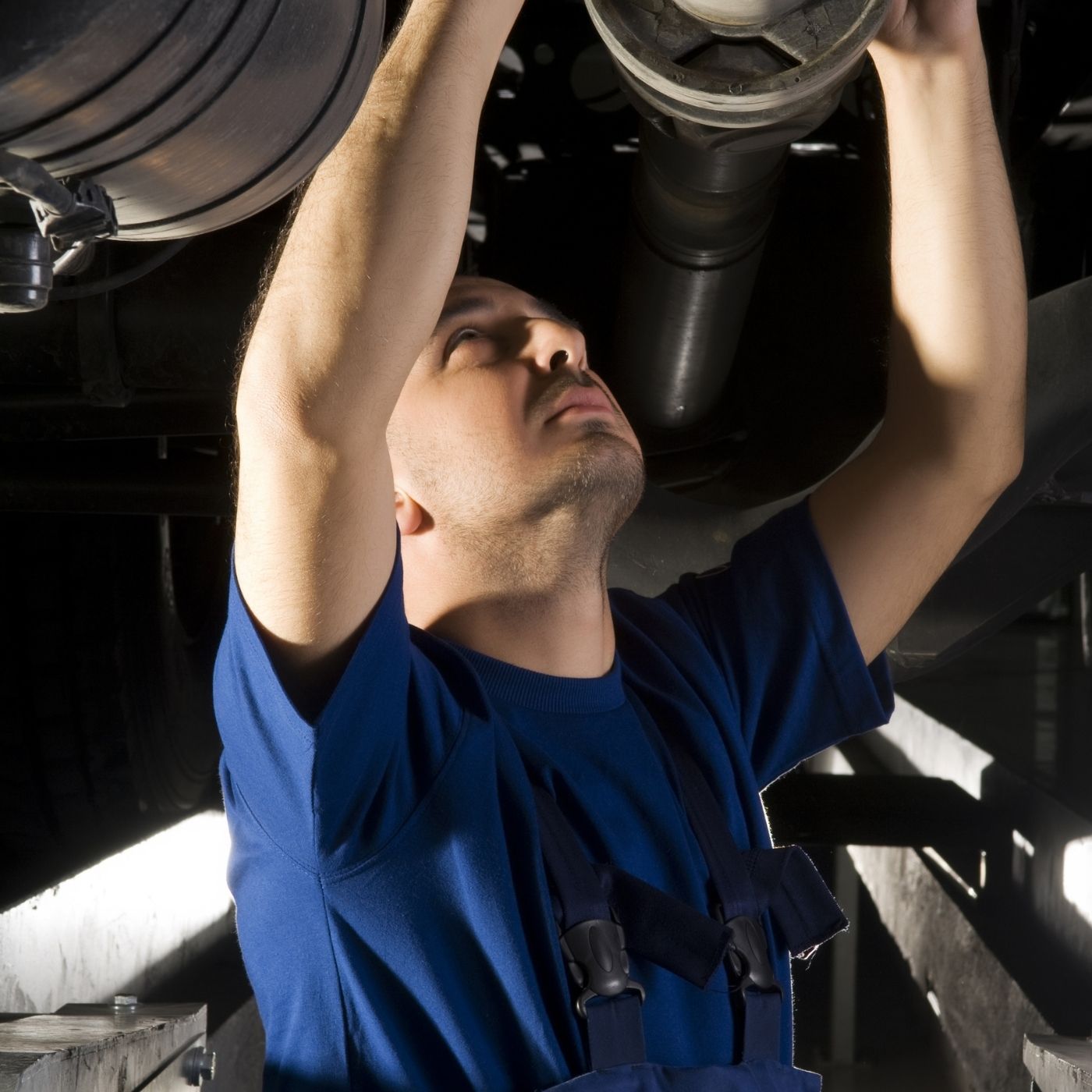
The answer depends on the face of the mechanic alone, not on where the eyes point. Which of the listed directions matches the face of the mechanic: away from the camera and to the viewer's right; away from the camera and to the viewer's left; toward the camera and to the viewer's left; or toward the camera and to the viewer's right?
toward the camera and to the viewer's right

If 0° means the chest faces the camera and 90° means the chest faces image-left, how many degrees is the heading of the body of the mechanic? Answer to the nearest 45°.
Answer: approximately 315°
